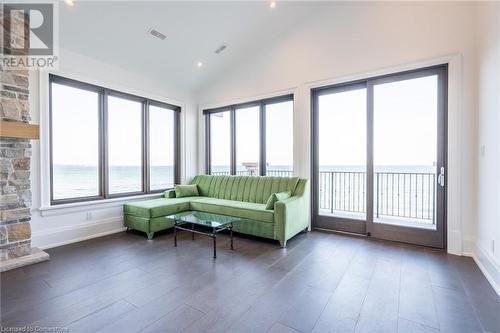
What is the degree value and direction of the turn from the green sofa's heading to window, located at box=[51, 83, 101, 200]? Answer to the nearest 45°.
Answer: approximately 45° to its right

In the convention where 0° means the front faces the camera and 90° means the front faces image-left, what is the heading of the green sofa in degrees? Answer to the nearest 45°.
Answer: approximately 45°

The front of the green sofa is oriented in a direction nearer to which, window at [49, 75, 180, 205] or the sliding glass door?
the window

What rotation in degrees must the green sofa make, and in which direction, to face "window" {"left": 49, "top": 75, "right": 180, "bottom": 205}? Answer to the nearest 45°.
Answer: approximately 45° to its right

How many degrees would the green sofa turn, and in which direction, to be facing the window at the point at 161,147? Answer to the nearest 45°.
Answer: approximately 90° to its right

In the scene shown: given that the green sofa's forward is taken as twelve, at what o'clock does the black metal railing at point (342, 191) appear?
The black metal railing is roughly at 7 o'clock from the green sofa.

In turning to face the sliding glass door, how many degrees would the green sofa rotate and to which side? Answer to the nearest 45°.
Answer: approximately 135° to its left

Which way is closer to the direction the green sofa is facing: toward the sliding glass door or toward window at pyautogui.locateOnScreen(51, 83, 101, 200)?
the window

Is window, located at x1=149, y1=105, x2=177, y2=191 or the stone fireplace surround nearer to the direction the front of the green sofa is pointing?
the stone fireplace surround

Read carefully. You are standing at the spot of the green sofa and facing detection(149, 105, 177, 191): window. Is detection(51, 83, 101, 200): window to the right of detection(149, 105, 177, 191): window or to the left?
left
